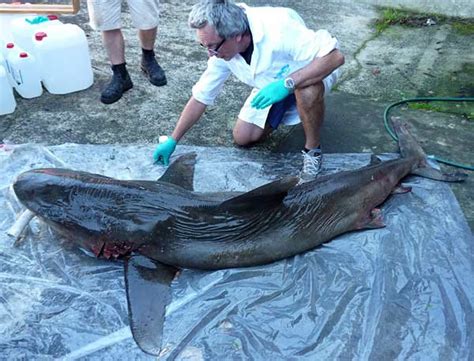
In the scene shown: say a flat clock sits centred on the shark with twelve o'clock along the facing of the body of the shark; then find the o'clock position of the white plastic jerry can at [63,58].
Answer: The white plastic jerry can is roughly at 2 o'clock from the shark.

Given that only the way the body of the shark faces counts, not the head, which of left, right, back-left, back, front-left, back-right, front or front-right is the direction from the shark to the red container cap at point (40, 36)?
front-right

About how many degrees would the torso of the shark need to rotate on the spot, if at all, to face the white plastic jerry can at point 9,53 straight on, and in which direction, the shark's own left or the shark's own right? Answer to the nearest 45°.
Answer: approximately 45° to the shark's own right

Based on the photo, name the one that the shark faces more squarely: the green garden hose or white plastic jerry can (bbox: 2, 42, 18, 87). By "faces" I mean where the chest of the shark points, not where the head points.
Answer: the white plastic jerry can

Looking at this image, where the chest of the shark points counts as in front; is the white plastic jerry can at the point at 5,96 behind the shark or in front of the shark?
in front

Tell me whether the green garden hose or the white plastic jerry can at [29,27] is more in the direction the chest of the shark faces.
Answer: the white plastic jerry can

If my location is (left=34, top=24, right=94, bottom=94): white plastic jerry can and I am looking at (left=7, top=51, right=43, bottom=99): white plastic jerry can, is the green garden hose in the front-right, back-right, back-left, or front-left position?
back-left

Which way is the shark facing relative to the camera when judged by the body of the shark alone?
to the viewer's left

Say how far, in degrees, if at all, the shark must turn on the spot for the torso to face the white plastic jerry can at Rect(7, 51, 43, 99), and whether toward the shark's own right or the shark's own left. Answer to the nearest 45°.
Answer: approximately 45° to the shark's own right

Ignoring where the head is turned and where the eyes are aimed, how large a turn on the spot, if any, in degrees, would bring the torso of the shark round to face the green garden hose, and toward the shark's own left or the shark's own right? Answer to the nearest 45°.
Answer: approximately 135° to the shark's own right

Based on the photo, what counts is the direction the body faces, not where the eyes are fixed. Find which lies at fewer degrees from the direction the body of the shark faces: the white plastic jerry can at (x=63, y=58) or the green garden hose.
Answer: the white plastic jerry can
